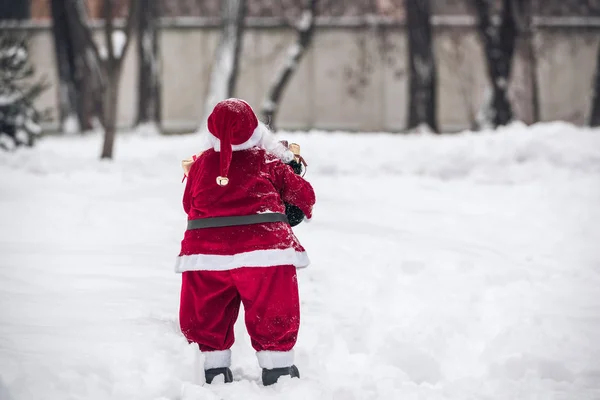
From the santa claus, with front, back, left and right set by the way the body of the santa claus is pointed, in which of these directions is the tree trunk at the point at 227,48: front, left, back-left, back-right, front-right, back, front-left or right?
front

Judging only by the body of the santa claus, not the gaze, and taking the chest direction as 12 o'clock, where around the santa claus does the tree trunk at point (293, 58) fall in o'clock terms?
The tree trunk is roughly at 12 o'clock from the santa claus.

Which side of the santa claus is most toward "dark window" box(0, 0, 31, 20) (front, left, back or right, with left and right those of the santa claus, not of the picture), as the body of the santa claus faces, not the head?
front

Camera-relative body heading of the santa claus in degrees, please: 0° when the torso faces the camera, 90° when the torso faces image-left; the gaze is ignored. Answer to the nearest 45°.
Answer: approximately 180°

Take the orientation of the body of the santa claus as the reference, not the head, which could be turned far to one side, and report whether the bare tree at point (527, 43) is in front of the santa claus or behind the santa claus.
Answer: in front

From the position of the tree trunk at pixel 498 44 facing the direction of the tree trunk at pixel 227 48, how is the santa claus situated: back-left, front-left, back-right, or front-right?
front-left

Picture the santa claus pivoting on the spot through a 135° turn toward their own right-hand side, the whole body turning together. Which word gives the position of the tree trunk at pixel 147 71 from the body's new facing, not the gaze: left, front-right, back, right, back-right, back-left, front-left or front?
back-left

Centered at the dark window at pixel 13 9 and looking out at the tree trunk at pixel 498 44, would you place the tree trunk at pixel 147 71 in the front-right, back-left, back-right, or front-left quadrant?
front-right

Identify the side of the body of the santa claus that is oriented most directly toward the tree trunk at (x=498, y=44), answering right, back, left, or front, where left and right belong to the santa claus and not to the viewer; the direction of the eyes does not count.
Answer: front

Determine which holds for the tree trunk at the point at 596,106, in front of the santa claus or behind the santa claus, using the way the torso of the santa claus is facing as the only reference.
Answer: in front

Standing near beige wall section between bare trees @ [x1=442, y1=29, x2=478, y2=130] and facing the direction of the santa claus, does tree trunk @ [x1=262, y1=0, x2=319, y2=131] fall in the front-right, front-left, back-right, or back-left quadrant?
front-right
